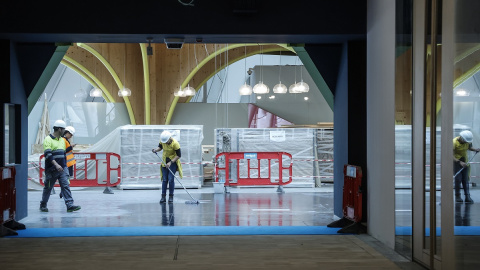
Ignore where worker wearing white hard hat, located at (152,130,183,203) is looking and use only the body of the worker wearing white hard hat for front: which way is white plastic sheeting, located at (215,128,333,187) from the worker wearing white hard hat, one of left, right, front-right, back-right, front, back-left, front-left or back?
back-left

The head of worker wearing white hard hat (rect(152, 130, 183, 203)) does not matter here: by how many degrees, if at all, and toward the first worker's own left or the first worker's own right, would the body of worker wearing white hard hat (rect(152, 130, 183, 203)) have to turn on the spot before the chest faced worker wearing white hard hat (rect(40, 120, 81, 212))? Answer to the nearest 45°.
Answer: approximately 45° to the first worker's own right

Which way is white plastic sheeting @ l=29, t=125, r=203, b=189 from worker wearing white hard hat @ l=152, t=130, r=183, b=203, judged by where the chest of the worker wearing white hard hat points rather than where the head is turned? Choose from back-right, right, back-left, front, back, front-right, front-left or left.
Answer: back

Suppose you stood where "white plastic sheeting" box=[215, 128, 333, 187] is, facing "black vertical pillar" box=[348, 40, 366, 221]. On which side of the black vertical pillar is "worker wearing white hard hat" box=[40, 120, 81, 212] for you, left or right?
right

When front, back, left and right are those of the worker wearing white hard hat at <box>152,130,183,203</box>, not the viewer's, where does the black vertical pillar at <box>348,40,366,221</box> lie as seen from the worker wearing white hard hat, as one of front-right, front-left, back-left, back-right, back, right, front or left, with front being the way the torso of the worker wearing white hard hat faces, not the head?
front-left

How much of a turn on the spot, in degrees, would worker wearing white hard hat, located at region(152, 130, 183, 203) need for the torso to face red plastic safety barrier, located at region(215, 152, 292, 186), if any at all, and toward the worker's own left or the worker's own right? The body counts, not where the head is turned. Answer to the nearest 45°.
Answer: approximately 135° to the worker's own left

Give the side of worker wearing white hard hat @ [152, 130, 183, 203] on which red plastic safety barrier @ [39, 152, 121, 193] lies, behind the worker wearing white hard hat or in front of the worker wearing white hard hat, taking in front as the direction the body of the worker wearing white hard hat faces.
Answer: behind

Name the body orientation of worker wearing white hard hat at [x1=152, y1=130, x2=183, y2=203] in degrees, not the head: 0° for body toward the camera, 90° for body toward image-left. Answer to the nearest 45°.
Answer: approximately 0°
